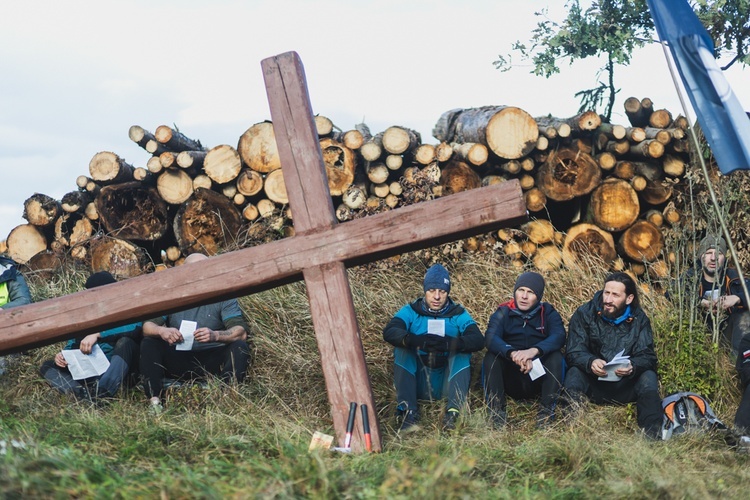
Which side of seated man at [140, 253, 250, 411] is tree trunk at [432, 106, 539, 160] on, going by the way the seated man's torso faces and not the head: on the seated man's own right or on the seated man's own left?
on the seated man's own left

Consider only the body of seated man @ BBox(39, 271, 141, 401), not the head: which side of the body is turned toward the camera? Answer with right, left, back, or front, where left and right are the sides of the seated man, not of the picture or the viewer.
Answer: front

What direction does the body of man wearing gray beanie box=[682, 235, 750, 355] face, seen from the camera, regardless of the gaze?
toward the camera

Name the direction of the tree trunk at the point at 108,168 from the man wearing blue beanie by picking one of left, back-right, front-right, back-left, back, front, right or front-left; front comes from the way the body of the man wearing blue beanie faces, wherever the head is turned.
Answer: back-right

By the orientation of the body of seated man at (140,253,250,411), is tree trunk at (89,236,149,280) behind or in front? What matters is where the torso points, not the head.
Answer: behind

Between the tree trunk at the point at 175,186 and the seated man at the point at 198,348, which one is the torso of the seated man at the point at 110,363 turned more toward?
the seated man

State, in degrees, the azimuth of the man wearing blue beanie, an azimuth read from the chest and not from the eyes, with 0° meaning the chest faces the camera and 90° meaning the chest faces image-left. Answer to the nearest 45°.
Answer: approximately 0°

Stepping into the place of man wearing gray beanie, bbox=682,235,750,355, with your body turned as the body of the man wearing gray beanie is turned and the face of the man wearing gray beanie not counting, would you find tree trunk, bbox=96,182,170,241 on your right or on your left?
on your right

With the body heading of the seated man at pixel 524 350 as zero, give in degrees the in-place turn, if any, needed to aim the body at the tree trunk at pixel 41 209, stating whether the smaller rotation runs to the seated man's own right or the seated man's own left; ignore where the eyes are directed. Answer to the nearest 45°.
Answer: approximately 135° to the seated man's own right

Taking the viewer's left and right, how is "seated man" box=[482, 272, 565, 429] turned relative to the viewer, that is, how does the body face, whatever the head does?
facing the viewer

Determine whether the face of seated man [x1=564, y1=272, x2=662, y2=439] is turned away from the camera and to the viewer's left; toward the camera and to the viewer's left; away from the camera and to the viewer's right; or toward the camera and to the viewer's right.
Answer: toward the camera and to the viewer's left
